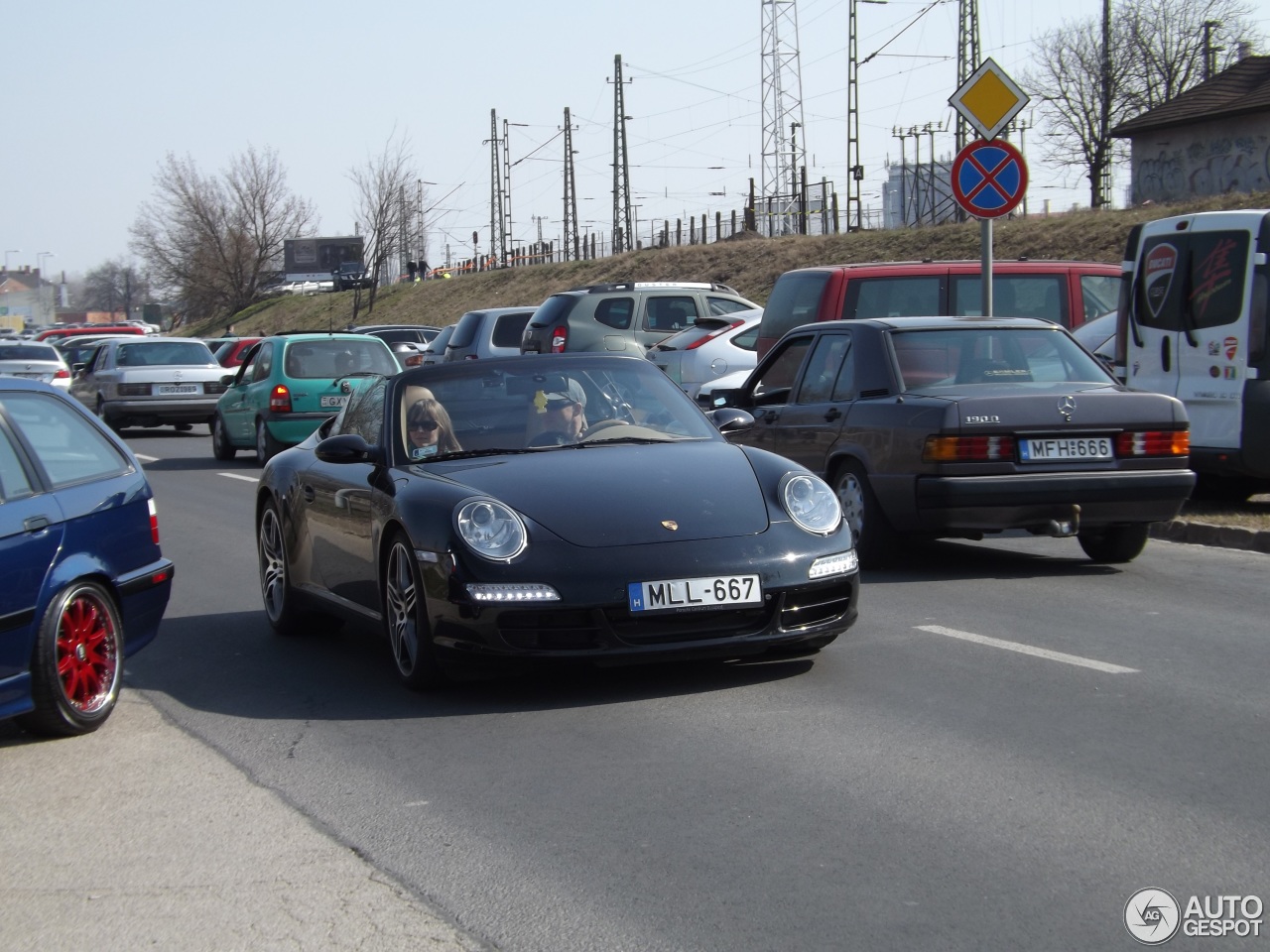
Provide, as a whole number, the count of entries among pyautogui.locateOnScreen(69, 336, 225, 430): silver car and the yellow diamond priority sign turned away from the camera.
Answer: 1

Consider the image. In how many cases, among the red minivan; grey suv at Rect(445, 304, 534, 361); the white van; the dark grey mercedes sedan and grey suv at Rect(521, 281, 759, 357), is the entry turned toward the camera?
0

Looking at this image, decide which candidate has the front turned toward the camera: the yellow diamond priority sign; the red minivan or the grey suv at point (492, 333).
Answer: the yellow diamond priority sign

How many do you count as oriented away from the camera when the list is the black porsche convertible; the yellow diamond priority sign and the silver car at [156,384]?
1

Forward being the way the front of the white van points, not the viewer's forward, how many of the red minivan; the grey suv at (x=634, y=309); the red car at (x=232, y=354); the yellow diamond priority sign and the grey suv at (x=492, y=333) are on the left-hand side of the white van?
5

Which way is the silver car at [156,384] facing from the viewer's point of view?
away from the camera

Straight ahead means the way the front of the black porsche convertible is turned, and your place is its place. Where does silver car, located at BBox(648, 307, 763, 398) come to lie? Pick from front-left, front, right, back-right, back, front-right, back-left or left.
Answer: back-left

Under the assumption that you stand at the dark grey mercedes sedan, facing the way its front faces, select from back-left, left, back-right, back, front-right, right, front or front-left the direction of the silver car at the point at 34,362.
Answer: front

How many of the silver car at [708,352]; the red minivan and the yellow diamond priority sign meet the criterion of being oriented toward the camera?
1

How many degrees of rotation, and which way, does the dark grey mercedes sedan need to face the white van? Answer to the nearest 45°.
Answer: approximately 90° to its right

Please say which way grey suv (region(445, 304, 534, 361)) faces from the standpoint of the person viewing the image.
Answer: facing away from the viewer and to the right of the viewer

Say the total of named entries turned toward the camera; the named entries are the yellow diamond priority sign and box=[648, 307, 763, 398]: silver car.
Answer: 1

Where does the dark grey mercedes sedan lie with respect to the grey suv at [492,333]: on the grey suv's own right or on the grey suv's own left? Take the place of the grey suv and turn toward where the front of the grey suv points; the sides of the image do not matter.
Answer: on the grey suv's own right

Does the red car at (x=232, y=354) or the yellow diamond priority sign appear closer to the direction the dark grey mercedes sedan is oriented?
the red car

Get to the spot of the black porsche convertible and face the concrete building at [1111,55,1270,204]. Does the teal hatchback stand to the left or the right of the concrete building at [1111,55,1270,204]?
left

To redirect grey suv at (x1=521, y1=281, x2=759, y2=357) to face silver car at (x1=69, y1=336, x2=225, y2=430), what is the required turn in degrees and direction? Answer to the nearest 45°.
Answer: approximately 90° to its left
